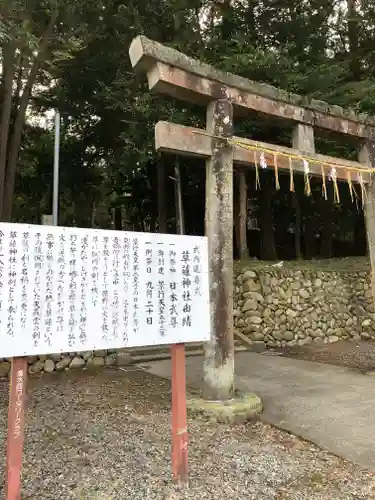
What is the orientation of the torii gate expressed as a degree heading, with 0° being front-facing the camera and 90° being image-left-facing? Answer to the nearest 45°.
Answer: approximately 315°

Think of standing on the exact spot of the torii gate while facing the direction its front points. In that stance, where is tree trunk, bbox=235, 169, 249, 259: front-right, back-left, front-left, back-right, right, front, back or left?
back-left

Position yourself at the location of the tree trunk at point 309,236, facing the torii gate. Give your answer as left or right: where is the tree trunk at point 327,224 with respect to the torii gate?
left

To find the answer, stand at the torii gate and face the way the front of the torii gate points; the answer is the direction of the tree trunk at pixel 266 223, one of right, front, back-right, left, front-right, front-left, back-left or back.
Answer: back-left

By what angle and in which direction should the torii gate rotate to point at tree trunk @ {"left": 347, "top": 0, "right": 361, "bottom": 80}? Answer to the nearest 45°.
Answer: approximately 90° to its left

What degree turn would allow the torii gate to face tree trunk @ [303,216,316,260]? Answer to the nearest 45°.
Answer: approximately 135° to its left
